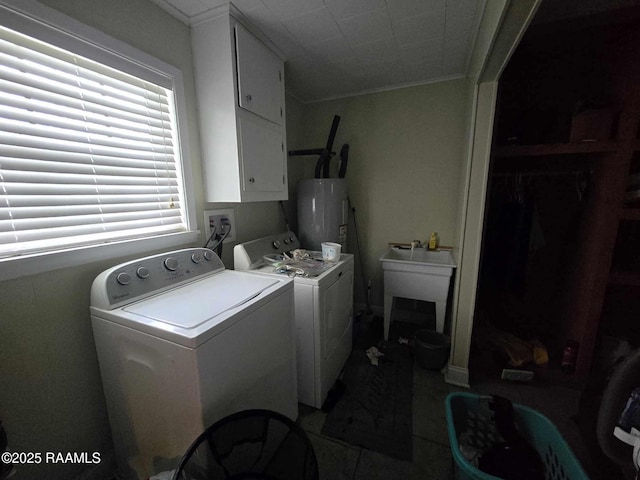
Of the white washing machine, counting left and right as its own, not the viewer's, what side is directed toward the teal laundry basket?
front

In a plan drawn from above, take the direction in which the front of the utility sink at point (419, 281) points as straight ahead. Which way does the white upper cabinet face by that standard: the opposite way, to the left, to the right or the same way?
to the left

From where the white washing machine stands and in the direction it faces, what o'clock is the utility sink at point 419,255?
The utility sink is roughly at 10 o'clock from the white washing machine.

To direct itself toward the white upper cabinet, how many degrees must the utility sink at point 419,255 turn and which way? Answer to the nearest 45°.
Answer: approximately 45° to its right

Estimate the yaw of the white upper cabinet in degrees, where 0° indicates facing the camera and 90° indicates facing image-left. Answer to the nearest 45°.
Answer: approximately 315°

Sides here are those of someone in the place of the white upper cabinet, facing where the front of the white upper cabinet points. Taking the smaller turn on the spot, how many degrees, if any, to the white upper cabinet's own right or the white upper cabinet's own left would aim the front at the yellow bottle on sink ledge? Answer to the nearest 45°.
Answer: approximately 45° to the white upper cabinet's own left

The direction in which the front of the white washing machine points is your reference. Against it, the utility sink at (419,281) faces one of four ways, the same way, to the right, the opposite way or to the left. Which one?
to the right
